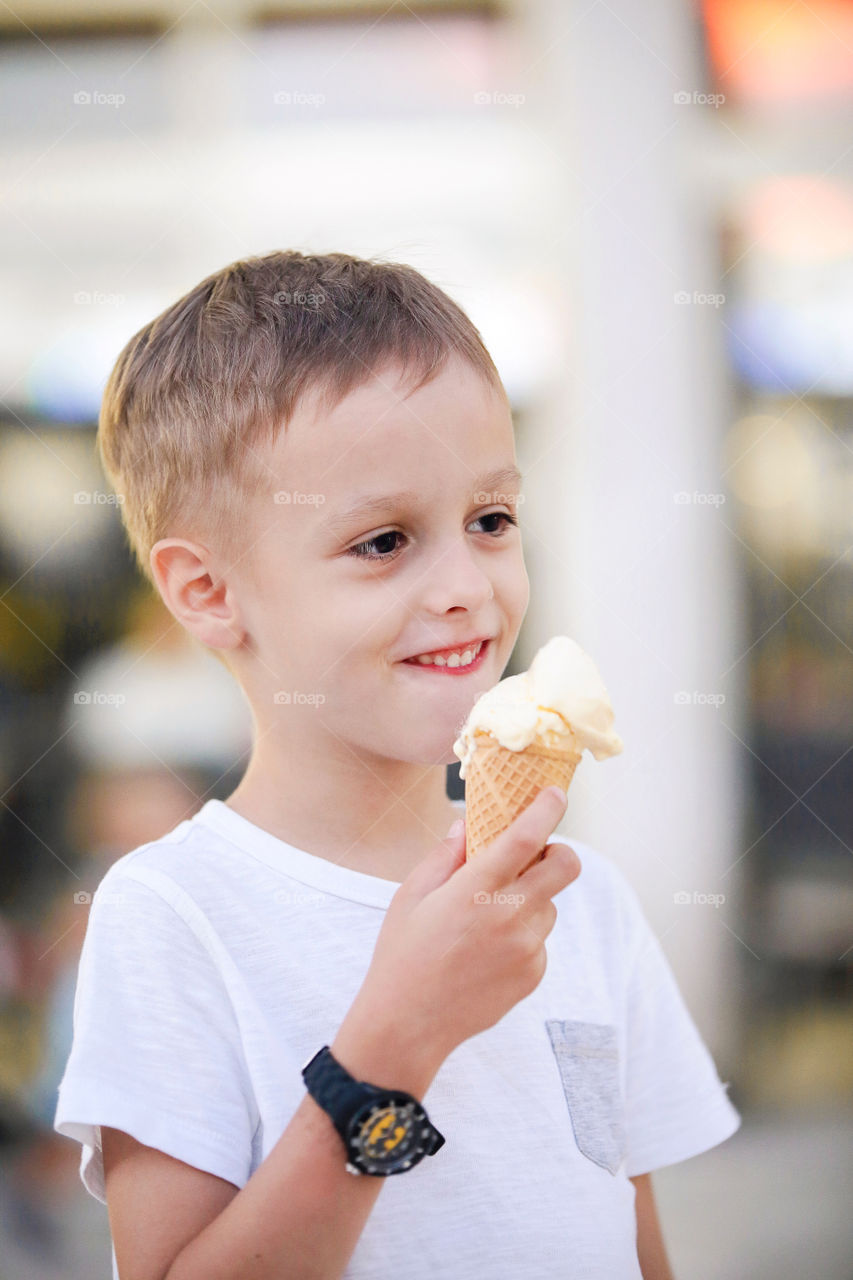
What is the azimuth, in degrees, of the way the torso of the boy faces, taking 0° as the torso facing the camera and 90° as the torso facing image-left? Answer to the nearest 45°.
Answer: approximately 315°

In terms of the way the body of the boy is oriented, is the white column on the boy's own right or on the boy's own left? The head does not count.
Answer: on the boy's own left

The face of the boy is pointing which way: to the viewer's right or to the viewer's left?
to the viewer's right
